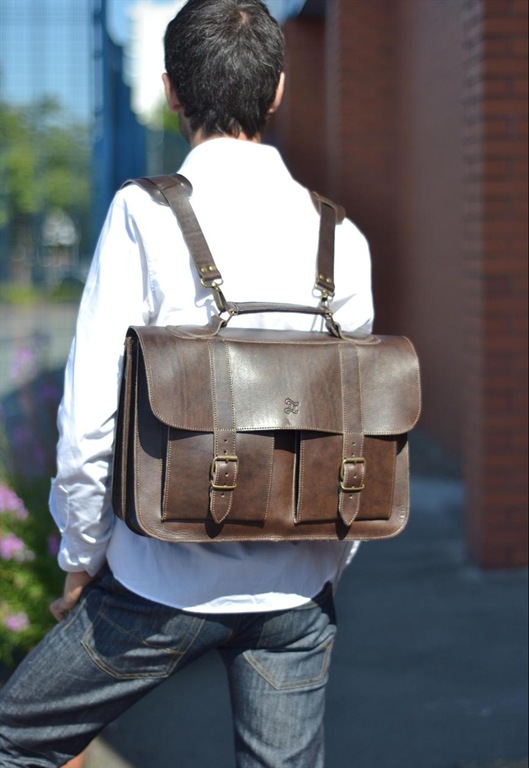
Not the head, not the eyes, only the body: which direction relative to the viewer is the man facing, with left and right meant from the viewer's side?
facing away from the viewer

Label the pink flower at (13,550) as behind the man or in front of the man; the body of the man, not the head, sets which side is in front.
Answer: in front

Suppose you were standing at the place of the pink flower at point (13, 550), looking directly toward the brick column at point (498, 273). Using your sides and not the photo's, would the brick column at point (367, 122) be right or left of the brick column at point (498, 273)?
left

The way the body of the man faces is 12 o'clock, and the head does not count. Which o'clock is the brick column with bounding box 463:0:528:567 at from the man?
The brick column is roughly at 1 o'clock from the man.

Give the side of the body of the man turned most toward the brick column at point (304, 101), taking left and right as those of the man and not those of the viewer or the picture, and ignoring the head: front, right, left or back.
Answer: front

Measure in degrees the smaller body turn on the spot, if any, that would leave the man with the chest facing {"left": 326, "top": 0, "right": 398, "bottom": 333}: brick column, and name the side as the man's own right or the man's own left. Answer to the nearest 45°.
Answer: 0° — they already face it

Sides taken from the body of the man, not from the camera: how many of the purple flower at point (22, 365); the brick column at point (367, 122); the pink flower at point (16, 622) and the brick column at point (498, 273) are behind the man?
0

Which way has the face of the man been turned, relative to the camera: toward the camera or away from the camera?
away from the camera

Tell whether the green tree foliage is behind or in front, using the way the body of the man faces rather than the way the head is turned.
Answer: in front

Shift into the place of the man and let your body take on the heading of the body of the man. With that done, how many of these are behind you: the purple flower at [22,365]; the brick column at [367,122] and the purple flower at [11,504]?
0

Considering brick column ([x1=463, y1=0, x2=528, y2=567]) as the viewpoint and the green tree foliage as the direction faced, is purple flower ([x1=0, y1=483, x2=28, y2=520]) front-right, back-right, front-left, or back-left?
front-left

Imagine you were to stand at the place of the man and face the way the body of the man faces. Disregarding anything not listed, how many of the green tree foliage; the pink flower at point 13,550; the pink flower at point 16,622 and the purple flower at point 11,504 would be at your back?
0
